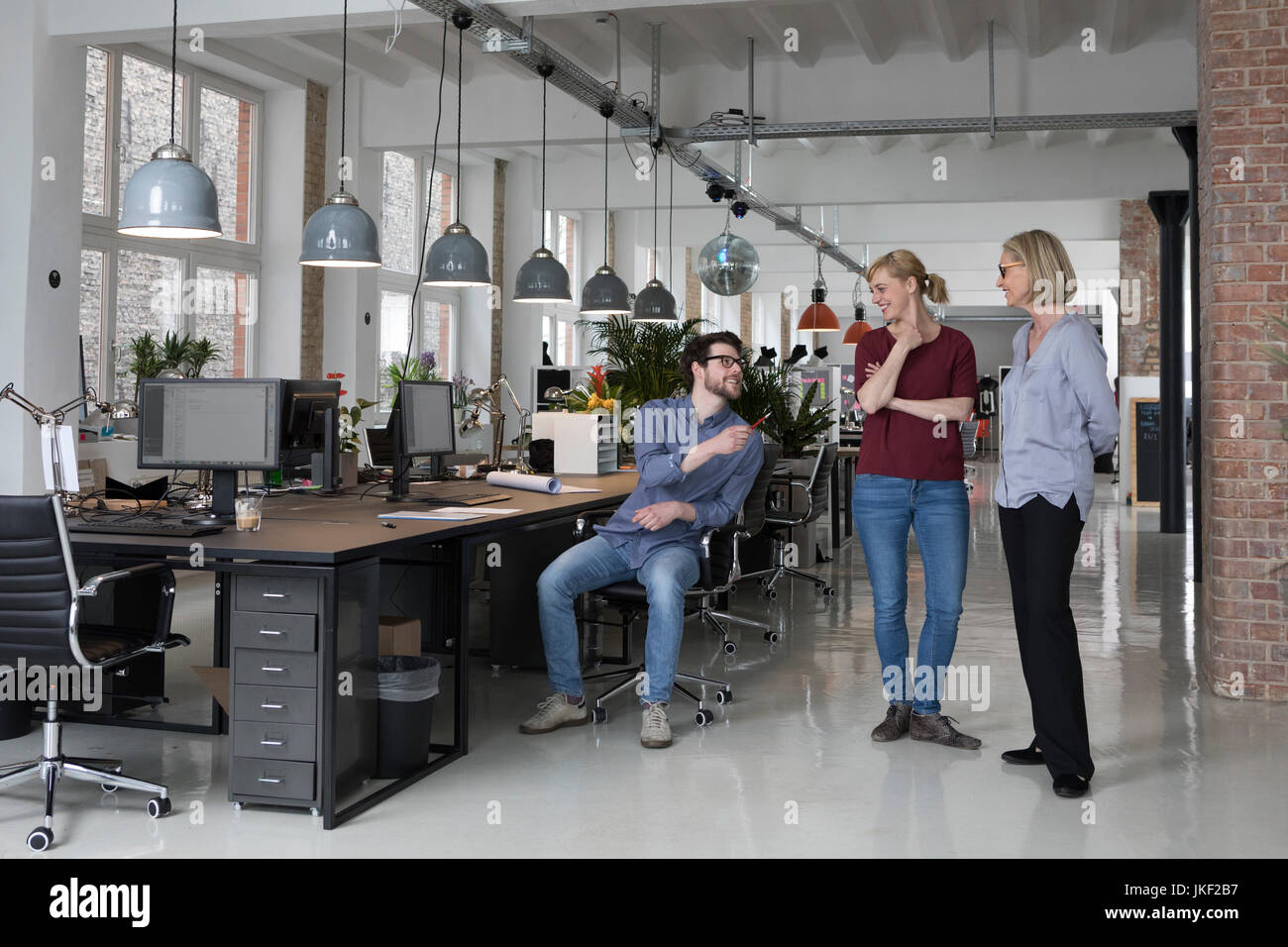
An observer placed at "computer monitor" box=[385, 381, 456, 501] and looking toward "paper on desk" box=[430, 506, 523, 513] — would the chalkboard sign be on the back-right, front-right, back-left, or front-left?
back-left

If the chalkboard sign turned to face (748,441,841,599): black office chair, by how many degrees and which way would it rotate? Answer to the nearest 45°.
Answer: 0° — it already faces it

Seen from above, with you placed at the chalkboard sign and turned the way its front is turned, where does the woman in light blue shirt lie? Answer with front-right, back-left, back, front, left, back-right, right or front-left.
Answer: front

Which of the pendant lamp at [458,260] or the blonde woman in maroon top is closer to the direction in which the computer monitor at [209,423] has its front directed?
the blonde woman in maroon top

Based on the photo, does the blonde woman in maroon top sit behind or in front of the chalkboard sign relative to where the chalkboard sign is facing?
in front

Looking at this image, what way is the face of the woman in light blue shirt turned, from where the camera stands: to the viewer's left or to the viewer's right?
to the viewer's left

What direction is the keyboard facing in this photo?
toward the camera

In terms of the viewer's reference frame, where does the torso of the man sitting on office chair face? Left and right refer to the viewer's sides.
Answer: facing the viewer

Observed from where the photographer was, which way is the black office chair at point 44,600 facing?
facing away from the viewer and to the right of the viewer

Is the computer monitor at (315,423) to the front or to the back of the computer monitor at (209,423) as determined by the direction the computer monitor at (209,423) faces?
to the back

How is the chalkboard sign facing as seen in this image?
toward the camera

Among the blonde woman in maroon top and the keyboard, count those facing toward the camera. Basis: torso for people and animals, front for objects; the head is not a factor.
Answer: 2

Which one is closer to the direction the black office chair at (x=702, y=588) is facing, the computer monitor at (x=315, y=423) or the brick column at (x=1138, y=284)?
the computer monitor
